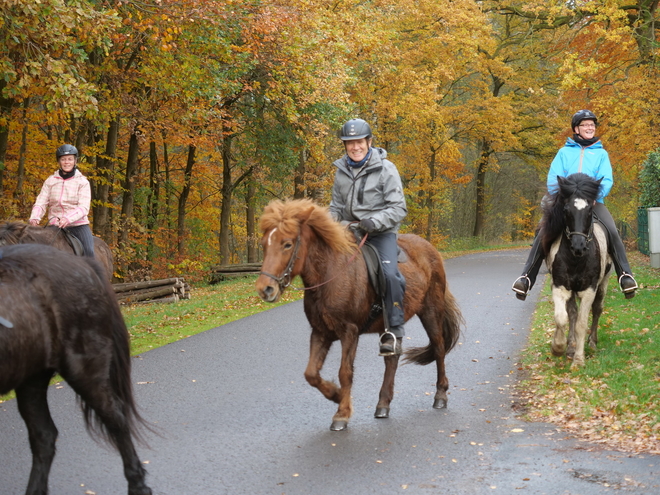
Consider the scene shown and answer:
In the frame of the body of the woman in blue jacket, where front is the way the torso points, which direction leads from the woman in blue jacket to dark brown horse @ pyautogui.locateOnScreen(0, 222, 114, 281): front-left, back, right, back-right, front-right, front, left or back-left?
right

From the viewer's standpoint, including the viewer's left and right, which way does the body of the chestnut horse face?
facing the viewer and to the left of the viewer

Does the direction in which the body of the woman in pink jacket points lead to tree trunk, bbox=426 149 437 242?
no

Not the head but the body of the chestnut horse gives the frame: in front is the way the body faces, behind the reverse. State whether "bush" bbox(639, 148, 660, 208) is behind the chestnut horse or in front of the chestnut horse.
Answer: behind

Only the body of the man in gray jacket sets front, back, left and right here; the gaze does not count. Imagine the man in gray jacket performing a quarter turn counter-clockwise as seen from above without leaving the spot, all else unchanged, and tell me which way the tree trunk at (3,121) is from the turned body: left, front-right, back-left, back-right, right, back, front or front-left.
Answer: back

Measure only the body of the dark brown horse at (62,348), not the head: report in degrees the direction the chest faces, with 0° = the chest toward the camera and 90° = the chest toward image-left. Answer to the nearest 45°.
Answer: approximately 90°

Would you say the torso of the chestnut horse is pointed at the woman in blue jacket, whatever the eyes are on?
no

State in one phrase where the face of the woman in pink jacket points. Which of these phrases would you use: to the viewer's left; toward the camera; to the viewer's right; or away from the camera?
toward the camera

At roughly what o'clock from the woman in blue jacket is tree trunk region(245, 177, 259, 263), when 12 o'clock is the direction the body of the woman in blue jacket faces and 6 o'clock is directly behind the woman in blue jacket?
The tree trunk is roughly at 5 o'clock from the woman in blue jacket.

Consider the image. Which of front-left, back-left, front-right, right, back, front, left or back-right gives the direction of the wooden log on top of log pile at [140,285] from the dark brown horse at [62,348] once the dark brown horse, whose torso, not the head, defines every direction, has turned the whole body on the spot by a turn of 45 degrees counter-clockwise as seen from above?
back-right

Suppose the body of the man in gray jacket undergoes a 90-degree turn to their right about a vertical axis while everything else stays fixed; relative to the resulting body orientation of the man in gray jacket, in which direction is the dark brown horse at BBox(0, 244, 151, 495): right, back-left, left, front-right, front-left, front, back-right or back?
left

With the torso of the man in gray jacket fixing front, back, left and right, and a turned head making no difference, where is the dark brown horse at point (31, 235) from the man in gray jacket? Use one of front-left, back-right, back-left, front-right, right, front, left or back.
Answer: right

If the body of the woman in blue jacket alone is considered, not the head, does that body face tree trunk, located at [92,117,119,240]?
no

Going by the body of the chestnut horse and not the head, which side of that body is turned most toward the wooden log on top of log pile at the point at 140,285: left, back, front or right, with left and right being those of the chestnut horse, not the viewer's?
right

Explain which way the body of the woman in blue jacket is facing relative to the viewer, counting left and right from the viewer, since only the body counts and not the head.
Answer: facing the viewer

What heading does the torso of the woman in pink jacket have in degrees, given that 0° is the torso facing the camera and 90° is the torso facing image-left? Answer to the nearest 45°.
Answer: approximately 45°

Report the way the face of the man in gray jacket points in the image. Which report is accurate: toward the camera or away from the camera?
toward the camera

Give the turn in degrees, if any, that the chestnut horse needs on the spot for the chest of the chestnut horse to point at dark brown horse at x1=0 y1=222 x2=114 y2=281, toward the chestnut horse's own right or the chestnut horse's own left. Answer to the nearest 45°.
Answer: approximately 90° to the chestnut horse's own right

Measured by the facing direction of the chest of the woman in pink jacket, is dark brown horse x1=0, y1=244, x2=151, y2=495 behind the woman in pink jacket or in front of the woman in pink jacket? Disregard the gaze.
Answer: in front
